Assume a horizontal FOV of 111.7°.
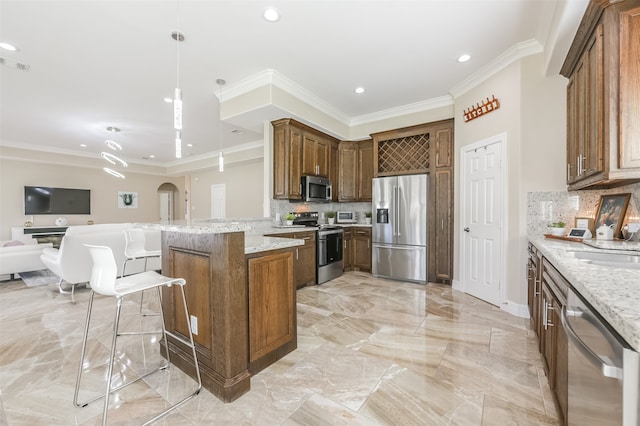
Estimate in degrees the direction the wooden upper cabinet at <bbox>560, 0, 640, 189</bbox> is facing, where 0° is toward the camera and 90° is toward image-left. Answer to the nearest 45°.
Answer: approximately 90°

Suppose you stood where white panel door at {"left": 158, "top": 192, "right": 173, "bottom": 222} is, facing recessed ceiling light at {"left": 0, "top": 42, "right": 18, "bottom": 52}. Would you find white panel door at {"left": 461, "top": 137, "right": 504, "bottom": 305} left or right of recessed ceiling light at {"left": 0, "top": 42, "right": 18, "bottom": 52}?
left

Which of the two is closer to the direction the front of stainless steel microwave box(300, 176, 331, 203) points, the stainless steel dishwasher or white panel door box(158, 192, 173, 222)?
the stainless steel dishwasher

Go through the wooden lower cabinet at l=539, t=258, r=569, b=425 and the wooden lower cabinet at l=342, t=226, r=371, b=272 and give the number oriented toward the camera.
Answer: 1

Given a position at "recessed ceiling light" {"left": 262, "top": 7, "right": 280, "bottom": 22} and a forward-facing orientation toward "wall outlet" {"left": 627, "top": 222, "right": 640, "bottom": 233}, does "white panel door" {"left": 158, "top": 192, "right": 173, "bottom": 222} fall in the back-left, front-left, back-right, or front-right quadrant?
back-left

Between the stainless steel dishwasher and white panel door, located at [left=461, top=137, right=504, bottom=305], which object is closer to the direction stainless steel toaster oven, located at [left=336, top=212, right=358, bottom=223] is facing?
the stainless steel dishwasher

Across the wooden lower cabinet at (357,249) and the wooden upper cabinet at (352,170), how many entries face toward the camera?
2

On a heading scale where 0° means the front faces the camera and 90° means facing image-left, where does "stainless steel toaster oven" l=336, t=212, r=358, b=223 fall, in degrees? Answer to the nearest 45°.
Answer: approximately 0°

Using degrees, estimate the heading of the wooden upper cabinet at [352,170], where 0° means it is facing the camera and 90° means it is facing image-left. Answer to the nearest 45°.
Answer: approximately 0°

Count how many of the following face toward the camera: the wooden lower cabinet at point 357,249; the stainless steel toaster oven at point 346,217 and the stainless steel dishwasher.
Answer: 2

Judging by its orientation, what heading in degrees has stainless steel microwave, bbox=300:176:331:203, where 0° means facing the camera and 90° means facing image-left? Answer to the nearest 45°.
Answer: approximately 315°
